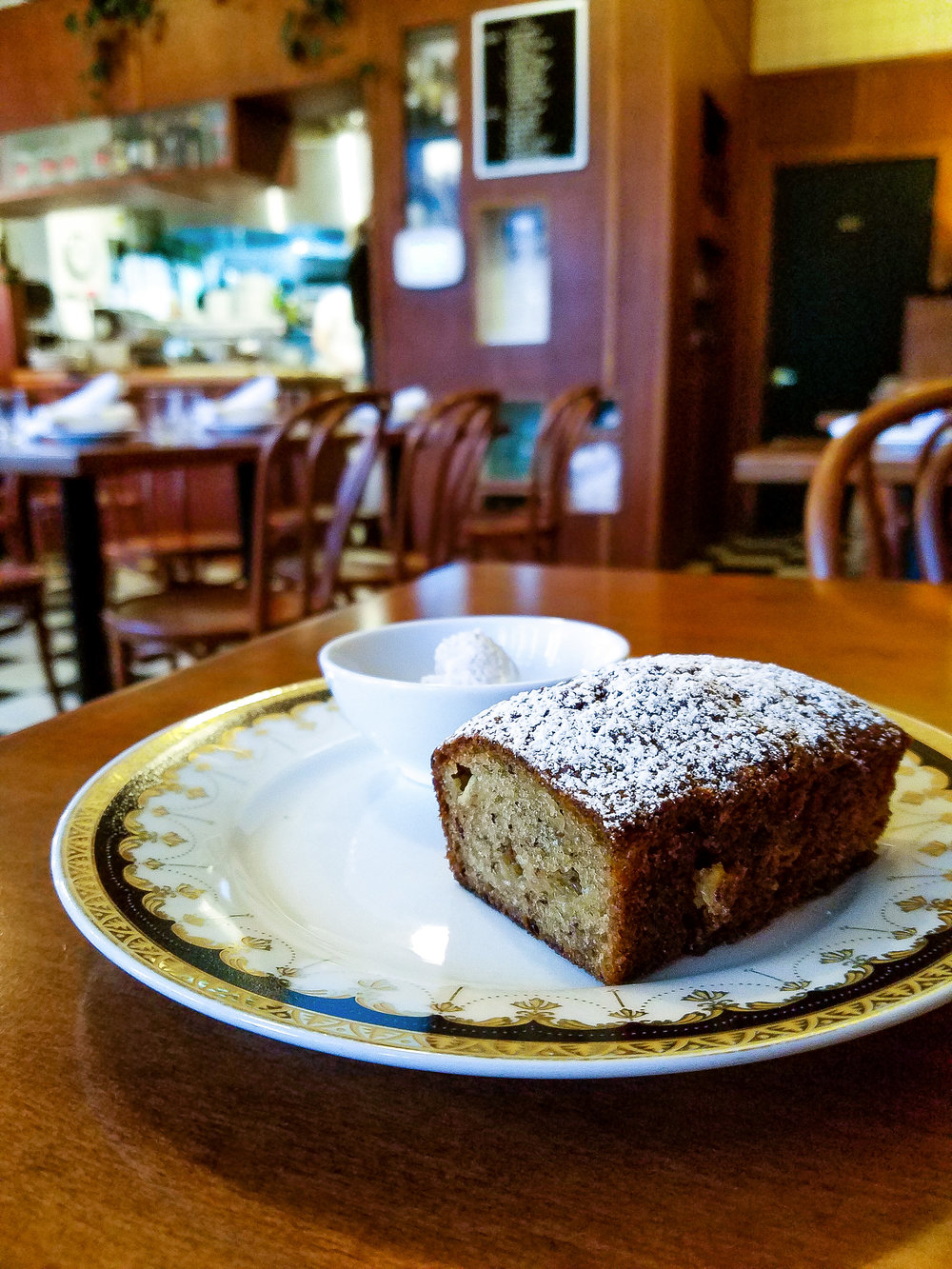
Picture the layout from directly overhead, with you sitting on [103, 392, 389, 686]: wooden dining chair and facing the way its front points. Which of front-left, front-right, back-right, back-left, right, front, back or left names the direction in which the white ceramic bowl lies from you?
back-left

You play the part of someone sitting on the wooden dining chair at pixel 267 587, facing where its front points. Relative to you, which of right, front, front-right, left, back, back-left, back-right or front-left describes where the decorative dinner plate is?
back-left

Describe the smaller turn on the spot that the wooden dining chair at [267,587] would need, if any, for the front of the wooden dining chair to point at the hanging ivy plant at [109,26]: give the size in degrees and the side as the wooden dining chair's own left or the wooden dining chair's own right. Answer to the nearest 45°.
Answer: approximately 45° to the wooden dining chair's own right

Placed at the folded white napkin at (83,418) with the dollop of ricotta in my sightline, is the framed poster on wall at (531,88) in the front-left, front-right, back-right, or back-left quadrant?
back-left

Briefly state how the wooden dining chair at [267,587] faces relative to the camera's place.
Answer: facing away from the viewer and to the left of the viewer

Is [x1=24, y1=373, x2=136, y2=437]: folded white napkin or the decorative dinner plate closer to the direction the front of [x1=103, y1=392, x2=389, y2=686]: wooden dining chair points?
the folded white napkin

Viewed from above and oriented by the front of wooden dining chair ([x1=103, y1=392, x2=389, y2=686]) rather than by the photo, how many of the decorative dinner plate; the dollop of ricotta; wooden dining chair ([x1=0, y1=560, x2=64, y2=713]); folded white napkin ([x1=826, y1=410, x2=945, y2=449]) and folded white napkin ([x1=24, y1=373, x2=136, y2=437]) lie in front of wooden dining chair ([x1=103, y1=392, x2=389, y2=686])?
2
